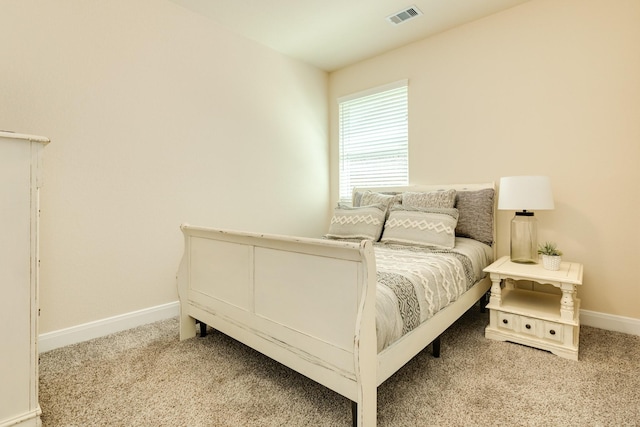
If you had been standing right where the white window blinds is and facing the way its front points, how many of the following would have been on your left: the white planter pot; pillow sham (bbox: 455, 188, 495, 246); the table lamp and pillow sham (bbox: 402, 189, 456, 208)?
4

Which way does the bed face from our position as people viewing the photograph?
facing the viewer and to the left of the viewer

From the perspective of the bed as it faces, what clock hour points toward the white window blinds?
The white window blinds is roughly at 5 o'clock from the bed.

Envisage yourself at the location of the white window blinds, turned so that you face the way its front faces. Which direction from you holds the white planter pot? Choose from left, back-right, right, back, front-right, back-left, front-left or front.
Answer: left

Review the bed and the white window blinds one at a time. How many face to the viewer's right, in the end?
0

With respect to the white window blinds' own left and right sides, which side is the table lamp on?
on its left
